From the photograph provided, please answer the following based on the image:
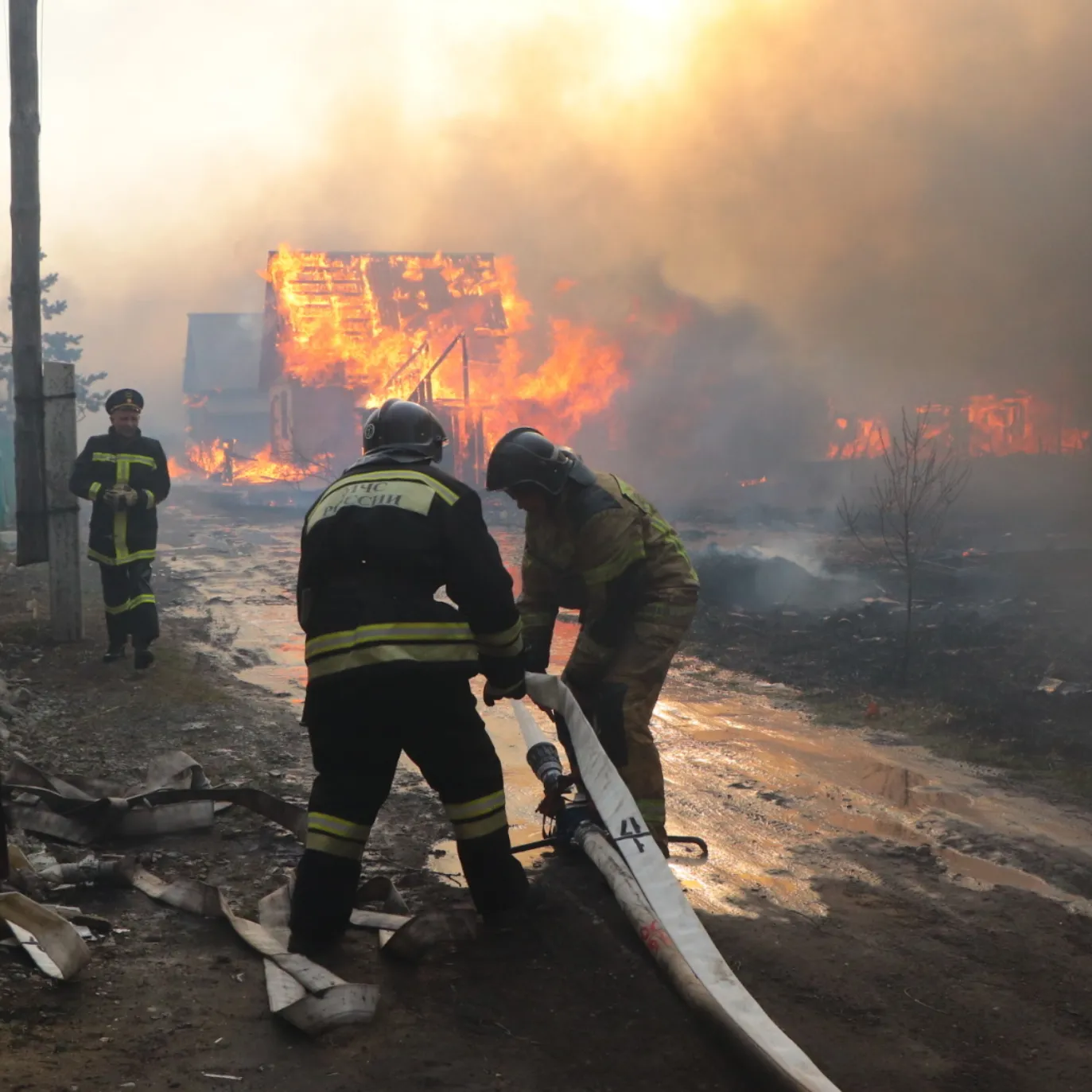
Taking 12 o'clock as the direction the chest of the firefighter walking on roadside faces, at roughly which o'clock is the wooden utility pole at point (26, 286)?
The wooden utility pole is roughly at 5 o'clock from the firefighter walking on roadside.

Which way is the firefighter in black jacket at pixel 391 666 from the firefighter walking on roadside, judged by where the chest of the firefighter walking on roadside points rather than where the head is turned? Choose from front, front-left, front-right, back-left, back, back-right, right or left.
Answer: front

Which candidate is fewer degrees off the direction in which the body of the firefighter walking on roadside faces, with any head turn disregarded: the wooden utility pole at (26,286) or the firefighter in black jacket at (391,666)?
the firefighter in black jacket

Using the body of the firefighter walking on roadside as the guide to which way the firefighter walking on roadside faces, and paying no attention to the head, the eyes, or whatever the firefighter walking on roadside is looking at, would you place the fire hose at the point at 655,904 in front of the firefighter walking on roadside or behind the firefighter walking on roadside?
in front

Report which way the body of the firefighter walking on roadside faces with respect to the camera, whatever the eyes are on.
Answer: toward the camera

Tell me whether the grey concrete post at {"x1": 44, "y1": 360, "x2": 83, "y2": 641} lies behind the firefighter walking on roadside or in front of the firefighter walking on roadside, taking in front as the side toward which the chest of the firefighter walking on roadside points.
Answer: behind

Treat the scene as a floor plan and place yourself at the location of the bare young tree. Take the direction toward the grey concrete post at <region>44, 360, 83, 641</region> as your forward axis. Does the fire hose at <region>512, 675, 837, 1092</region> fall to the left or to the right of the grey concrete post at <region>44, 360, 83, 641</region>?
left

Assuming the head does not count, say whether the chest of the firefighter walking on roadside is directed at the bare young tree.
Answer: no

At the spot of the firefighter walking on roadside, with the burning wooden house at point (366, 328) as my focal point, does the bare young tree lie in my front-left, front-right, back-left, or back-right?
front-right

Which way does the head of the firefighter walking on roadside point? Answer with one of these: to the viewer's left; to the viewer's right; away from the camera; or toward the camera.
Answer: toward the camera

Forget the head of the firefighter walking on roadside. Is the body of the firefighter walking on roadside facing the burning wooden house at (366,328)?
no
